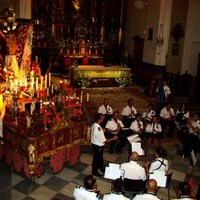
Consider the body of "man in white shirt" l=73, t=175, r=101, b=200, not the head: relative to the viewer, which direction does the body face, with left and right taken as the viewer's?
facing away from the viewer and to the right of the viewer

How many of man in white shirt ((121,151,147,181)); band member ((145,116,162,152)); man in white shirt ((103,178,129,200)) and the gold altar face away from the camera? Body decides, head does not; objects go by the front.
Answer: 2

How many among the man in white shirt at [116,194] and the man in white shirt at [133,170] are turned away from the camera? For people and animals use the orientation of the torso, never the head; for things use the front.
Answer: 2

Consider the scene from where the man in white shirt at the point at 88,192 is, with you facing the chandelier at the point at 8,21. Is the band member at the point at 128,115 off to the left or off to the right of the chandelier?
right

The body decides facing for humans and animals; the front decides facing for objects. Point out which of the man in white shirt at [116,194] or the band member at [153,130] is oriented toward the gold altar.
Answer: the man in white shirt

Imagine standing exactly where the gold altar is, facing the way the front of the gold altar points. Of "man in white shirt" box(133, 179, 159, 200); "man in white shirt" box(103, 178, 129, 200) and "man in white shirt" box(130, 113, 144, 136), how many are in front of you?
3

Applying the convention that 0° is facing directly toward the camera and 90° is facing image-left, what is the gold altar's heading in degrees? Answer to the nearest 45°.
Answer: approximately 0°

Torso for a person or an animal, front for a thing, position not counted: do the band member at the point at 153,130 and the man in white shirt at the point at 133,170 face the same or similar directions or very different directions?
very different directions

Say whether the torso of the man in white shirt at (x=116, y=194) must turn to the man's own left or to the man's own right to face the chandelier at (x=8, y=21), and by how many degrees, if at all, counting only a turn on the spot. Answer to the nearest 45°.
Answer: approximately 45° to the man's own left

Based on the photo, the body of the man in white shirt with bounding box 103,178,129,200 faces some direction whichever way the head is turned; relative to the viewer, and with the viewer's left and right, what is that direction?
facing away from the viewer

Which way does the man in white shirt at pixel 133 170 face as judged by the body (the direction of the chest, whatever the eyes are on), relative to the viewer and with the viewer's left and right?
facing away from the viewer

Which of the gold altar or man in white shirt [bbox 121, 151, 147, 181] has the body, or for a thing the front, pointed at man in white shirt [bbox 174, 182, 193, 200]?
the gold altar
